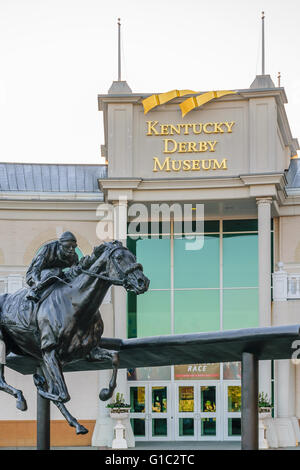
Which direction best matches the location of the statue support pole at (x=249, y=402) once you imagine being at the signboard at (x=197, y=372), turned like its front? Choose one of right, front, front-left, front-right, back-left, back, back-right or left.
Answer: front

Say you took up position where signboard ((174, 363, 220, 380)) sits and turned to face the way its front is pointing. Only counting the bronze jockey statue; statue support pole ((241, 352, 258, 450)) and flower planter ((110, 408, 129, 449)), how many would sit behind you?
0

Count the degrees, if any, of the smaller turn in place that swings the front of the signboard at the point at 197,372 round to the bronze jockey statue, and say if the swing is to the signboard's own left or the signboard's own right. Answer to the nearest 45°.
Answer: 0° — it already faces it

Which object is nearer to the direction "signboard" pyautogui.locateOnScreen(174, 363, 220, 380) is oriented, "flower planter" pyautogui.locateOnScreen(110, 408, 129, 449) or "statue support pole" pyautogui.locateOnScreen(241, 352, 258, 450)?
the statue support pole

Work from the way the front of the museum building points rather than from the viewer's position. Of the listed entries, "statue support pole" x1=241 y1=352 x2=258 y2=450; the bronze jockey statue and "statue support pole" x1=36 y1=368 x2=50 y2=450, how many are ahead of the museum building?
3

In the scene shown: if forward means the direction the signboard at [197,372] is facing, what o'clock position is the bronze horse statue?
The bronze horse statue is roughly at 12 o'clock from the signboard.

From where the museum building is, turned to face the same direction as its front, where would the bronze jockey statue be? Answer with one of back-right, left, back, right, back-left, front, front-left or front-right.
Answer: front

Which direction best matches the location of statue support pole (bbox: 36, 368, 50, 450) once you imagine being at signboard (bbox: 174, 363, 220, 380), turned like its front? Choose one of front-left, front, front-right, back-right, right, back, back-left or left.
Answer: front

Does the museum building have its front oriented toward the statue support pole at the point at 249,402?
yes

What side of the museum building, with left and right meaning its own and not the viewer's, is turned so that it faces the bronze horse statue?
front

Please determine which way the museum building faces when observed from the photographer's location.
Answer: facing the viewer
